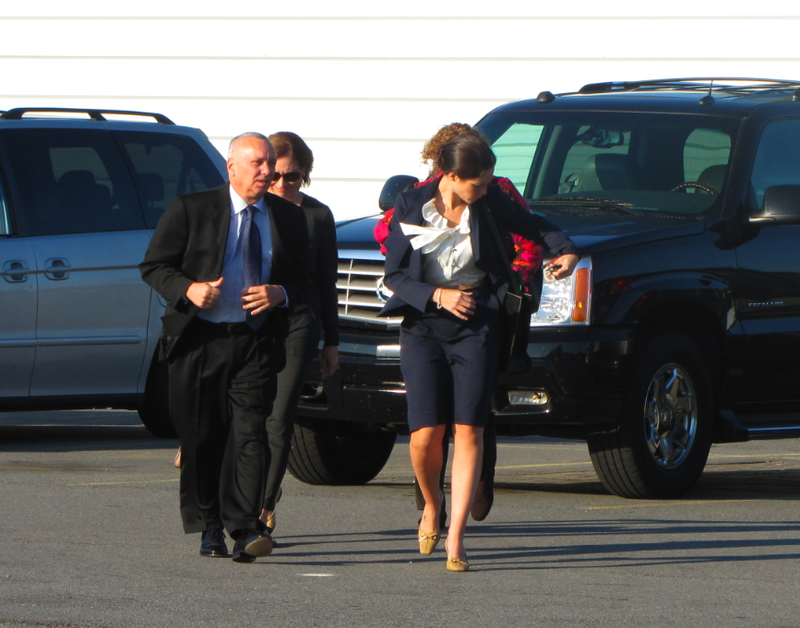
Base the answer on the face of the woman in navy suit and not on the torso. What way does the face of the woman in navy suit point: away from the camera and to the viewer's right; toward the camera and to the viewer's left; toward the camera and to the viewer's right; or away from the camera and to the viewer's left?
toward the camera and to the viewer's right

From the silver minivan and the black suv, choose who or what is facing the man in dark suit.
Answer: the black suv

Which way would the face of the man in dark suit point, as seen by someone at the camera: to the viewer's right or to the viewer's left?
to the viewer's right

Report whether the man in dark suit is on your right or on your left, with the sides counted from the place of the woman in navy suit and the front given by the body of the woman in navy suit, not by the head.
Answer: on your right

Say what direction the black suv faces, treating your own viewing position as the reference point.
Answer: facing the viewer and to the left of the viewer

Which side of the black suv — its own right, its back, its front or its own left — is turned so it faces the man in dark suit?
front

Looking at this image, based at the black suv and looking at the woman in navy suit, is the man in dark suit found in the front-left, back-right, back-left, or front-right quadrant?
front-right

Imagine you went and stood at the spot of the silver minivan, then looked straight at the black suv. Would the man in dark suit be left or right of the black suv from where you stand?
right

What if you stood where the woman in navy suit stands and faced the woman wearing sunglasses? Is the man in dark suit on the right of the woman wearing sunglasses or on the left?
left

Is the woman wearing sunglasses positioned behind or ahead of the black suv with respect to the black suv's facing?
ahead

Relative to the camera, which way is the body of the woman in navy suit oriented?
toward the camera
